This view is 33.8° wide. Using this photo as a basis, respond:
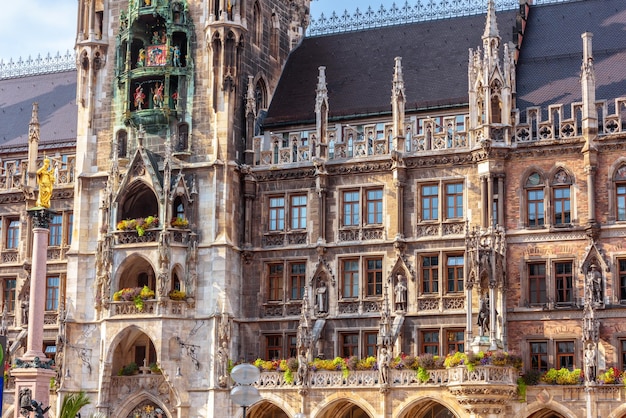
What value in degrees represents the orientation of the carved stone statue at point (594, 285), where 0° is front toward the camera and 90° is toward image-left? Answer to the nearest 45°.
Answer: approximately 0°

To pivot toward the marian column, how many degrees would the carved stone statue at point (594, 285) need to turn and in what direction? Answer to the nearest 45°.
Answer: approximately 45° to its right
